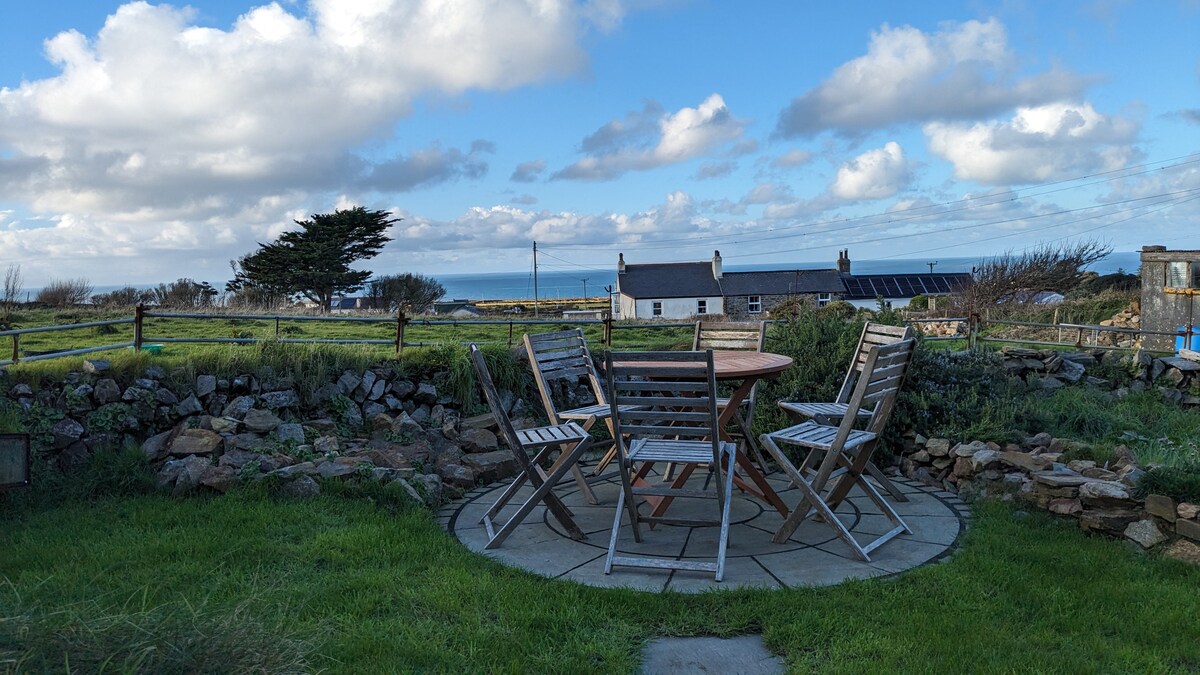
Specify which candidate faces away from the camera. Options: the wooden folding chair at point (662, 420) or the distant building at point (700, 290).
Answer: the wooden folding chair

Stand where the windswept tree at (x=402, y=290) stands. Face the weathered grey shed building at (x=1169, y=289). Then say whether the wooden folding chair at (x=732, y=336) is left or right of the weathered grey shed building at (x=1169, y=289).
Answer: right

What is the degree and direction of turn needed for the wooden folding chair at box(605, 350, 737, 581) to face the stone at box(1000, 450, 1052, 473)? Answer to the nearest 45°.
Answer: approximately 45° to its right

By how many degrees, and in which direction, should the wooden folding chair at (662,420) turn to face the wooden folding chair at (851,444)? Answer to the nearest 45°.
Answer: approximately 90° to its right

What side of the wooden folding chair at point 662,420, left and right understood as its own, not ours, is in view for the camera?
back

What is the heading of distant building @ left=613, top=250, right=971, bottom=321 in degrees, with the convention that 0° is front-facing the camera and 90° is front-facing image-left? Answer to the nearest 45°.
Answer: approximately 0°

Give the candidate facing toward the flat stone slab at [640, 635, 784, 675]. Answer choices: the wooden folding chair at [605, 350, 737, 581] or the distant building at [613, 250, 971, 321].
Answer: the distant building

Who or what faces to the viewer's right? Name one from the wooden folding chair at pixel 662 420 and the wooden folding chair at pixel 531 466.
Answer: the wooden folding chair at pixel 531 466

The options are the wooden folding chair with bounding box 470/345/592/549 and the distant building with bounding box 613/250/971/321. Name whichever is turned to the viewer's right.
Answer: the wooden folding chair

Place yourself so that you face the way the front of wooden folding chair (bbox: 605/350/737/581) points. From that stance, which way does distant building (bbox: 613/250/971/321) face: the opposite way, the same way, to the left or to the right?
the opposite way

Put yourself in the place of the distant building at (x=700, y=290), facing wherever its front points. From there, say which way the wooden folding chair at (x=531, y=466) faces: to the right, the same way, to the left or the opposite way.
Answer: to the left

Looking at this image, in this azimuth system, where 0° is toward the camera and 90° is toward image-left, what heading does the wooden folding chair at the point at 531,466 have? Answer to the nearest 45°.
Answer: approximately 270°
